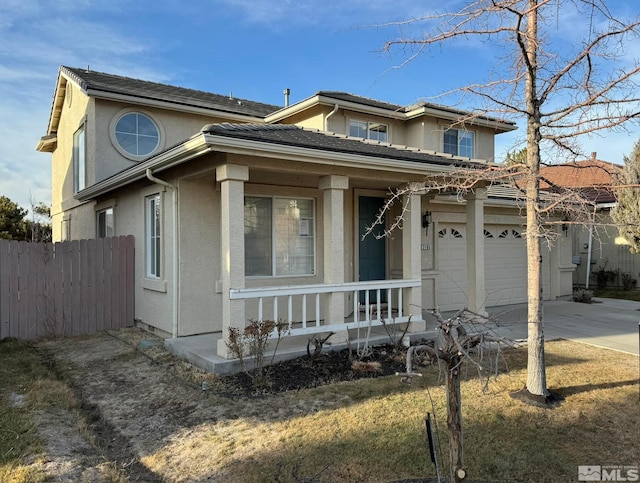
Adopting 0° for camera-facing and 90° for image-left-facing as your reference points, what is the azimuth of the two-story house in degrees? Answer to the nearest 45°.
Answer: approximately 315°

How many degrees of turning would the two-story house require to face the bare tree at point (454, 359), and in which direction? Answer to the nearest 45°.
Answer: approximately 45° to its right

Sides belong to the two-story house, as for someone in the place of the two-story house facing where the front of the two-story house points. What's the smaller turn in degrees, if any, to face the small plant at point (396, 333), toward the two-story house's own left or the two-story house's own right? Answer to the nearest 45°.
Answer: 0° — it already faces it

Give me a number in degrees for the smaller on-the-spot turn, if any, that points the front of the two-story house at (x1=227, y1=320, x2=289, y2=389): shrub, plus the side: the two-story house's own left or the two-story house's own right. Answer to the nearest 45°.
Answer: approximately 45° to the two-story house's own right

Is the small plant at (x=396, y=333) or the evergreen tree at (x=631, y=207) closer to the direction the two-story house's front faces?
the small plant

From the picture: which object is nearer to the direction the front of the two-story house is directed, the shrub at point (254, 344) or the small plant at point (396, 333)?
the small plant
